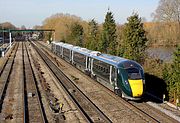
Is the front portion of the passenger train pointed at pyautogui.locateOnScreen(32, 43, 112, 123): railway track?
no

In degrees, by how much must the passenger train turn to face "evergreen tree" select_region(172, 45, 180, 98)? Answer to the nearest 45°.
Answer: approximately 45° to its left

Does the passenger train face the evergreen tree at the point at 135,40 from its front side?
no

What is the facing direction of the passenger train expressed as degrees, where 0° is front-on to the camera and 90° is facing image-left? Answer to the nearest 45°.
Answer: approximately 315°

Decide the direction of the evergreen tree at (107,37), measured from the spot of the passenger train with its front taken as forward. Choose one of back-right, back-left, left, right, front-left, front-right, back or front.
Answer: back-left

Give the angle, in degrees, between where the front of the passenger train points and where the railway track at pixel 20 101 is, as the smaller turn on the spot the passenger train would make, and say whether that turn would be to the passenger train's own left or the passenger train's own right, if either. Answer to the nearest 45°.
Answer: approximately 45° to the passenger train's own right
